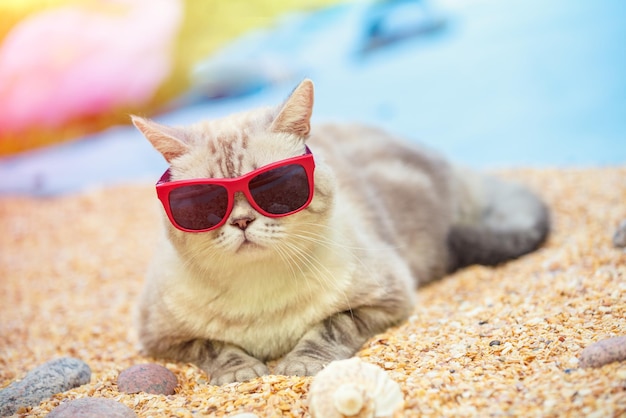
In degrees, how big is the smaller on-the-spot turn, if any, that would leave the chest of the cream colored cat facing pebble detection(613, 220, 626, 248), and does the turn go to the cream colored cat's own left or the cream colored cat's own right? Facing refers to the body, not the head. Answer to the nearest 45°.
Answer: approximately 180°

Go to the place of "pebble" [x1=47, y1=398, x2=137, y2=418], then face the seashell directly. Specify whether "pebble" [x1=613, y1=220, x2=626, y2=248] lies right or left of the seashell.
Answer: left

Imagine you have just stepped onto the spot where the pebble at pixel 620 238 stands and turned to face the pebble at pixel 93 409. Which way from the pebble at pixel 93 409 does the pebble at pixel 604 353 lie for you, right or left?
left

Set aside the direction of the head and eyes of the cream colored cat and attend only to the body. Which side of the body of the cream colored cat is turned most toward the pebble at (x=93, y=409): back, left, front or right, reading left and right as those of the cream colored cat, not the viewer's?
front

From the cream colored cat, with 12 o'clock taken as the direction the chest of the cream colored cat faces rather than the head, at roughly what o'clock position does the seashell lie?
The seashell is roughly at 10 o'clock from the cream colored cat.

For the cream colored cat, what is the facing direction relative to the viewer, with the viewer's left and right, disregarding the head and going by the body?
facing the viewer and to the left of the viewer

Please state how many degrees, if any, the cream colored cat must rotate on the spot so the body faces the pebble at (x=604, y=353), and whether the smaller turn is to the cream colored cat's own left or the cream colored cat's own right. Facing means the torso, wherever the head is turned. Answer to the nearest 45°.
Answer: approximately 90° to the cream colored cat's own left

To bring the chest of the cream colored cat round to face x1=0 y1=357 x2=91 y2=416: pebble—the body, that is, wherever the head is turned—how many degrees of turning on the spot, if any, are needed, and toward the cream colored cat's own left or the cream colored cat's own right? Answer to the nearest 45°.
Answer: approximately 45° to the cream colored cat's own right
